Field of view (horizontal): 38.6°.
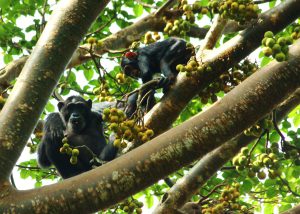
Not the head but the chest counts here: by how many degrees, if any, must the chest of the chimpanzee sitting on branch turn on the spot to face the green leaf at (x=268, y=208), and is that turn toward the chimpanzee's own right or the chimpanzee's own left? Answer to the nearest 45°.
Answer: approximately 90° to the chimpanzee's own left

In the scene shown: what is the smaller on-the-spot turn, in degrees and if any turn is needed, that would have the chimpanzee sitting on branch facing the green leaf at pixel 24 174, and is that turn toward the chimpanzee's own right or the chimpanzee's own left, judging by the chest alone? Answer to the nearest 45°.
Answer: approximately 135° to the chimpanzee's own right

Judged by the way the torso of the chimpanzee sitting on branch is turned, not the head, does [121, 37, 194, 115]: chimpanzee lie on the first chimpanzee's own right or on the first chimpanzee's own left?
on the first chimpanzee's own left

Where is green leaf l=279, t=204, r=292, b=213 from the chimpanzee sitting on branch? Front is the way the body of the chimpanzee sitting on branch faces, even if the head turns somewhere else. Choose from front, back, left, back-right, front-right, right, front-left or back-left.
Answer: left

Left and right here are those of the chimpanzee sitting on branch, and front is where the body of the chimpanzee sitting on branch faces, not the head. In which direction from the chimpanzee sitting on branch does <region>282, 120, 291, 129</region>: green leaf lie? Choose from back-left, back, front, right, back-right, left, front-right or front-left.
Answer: left

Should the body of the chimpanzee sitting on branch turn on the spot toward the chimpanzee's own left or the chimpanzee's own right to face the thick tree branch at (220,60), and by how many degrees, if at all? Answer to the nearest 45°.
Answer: approximately 45° to the chimpanzee's own left

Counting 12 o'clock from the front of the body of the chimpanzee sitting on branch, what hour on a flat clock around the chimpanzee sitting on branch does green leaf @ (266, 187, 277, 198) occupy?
The green leaf is roughly at 9 o'clock from the chimpanzee sitting on branch.

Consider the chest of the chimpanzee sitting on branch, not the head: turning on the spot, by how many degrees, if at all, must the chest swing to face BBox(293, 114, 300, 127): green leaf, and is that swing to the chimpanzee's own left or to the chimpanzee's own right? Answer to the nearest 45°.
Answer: approximately 90° to the chimpanzee's own left

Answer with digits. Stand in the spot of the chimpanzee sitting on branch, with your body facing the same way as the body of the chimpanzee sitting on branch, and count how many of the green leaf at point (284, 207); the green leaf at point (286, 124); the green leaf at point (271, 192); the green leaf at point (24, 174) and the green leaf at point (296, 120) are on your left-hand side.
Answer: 4

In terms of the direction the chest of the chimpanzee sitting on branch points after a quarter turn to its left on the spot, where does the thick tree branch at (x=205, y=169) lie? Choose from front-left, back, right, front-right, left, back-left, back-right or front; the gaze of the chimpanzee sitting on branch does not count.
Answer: front-right

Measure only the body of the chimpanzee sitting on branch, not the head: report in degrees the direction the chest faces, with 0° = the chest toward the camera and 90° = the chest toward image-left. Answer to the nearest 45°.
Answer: approximately 0°

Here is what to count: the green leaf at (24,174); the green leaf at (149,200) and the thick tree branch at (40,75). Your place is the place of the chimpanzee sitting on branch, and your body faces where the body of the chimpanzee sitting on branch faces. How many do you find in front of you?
1
